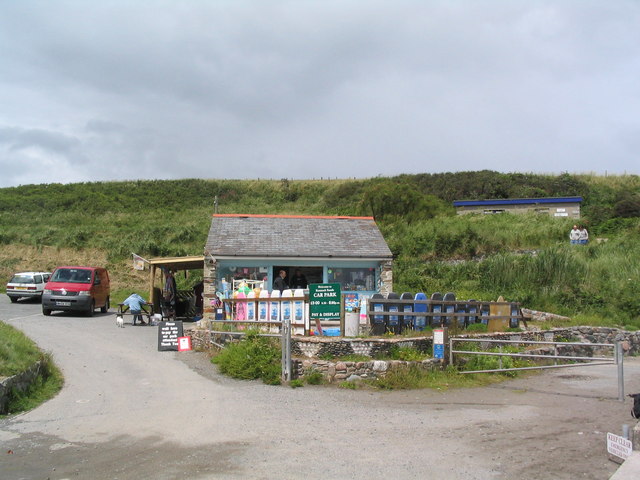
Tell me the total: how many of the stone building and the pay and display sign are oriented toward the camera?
2

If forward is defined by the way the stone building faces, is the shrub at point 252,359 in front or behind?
in front

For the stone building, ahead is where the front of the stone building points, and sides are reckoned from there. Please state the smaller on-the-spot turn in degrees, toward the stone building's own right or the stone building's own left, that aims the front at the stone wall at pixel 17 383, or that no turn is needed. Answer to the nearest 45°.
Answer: approximately 45° to the stone building's own right

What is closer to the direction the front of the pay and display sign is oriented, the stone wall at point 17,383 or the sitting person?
the stone wall

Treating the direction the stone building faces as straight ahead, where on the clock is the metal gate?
The metal gate is roughly at 11 o'clock from the stone building.

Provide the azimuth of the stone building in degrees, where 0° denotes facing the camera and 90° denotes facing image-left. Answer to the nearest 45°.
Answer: approximately 0°

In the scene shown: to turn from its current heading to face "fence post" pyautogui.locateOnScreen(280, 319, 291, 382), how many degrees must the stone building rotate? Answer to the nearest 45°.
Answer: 0° — it already faces it

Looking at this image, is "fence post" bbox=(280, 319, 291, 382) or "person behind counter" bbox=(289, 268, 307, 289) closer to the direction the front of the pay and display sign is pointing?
the fence post

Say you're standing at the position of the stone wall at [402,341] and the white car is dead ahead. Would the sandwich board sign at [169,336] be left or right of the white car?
left
